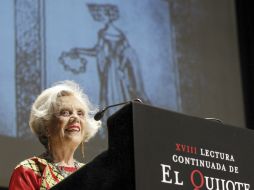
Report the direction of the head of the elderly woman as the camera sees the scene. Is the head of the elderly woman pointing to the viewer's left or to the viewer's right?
to the viewer's right

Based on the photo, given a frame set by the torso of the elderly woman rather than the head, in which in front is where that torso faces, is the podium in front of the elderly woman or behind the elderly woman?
in front

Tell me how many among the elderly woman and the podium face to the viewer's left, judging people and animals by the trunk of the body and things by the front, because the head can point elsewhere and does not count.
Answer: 0

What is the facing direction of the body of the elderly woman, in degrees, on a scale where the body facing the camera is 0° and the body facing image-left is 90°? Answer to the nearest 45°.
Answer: approximately 315°

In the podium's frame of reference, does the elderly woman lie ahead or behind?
behind

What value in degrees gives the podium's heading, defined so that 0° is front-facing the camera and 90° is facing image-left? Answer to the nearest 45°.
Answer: approximately 315°
